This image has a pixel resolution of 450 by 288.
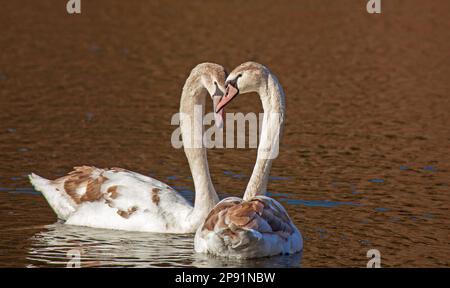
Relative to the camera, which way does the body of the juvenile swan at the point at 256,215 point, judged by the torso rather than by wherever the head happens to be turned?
away from the camera

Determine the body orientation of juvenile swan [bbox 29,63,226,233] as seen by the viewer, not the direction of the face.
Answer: to the viewer's right

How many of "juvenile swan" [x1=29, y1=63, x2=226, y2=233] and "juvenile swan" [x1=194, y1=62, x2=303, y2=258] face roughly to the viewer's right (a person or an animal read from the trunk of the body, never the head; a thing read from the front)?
1

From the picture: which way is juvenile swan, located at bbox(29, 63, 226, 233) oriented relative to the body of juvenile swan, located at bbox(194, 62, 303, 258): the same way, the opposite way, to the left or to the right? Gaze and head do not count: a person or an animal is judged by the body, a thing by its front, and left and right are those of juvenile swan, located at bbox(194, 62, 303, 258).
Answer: to the right

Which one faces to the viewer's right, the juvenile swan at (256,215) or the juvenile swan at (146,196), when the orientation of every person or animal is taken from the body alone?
the juvenile swan at (146,196)

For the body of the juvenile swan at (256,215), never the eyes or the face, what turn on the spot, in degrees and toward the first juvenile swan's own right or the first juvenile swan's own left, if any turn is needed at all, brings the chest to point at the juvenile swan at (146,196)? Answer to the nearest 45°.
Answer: approximately 45° to the first juvenile swan's own left

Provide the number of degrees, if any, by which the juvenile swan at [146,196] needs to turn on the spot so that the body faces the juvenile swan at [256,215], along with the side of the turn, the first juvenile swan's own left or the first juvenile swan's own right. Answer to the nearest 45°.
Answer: approximately 45° to the first juvenile swan's own right
